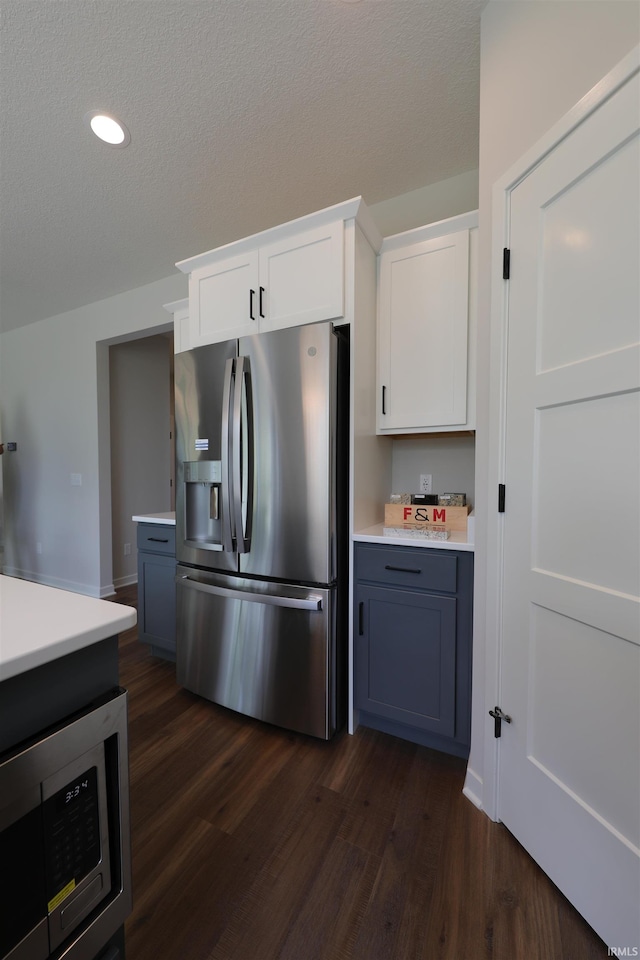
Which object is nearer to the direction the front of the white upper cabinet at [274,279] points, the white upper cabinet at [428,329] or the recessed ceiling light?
the recessed ceiling light

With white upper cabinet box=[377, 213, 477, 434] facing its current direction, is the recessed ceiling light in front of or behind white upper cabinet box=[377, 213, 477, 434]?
in front

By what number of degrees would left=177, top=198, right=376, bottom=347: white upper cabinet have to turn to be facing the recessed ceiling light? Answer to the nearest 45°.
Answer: approximately 45° to its right

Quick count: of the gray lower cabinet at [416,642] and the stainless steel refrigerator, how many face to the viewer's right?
0

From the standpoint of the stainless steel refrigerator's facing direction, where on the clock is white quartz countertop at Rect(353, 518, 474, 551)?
The white quartz countertop is roughly at 8 o'clock from the stainless steel refrigerator.

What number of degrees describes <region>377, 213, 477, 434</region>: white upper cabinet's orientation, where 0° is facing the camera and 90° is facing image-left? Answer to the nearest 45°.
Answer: approximately 45°

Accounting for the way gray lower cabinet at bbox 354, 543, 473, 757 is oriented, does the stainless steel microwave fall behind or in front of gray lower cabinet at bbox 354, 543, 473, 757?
in front

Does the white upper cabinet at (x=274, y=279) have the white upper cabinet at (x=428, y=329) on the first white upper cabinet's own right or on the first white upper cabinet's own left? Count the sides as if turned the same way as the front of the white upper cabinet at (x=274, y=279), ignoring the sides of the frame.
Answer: on the first white upper cabinet's own left

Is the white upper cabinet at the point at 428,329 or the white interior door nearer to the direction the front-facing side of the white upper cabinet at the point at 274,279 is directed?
the white interior door

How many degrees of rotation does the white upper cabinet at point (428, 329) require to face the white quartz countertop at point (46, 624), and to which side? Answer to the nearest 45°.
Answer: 0° — it already faces it

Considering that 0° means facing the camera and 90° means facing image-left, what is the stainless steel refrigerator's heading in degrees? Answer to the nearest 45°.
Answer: approximately 45°

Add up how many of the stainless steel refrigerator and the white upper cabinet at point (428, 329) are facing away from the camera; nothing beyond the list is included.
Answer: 0

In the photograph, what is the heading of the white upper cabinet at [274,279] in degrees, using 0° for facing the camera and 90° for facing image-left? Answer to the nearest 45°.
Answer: approximately 45°

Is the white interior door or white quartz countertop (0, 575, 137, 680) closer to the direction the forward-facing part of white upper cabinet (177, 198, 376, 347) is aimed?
the white quartz countertop
